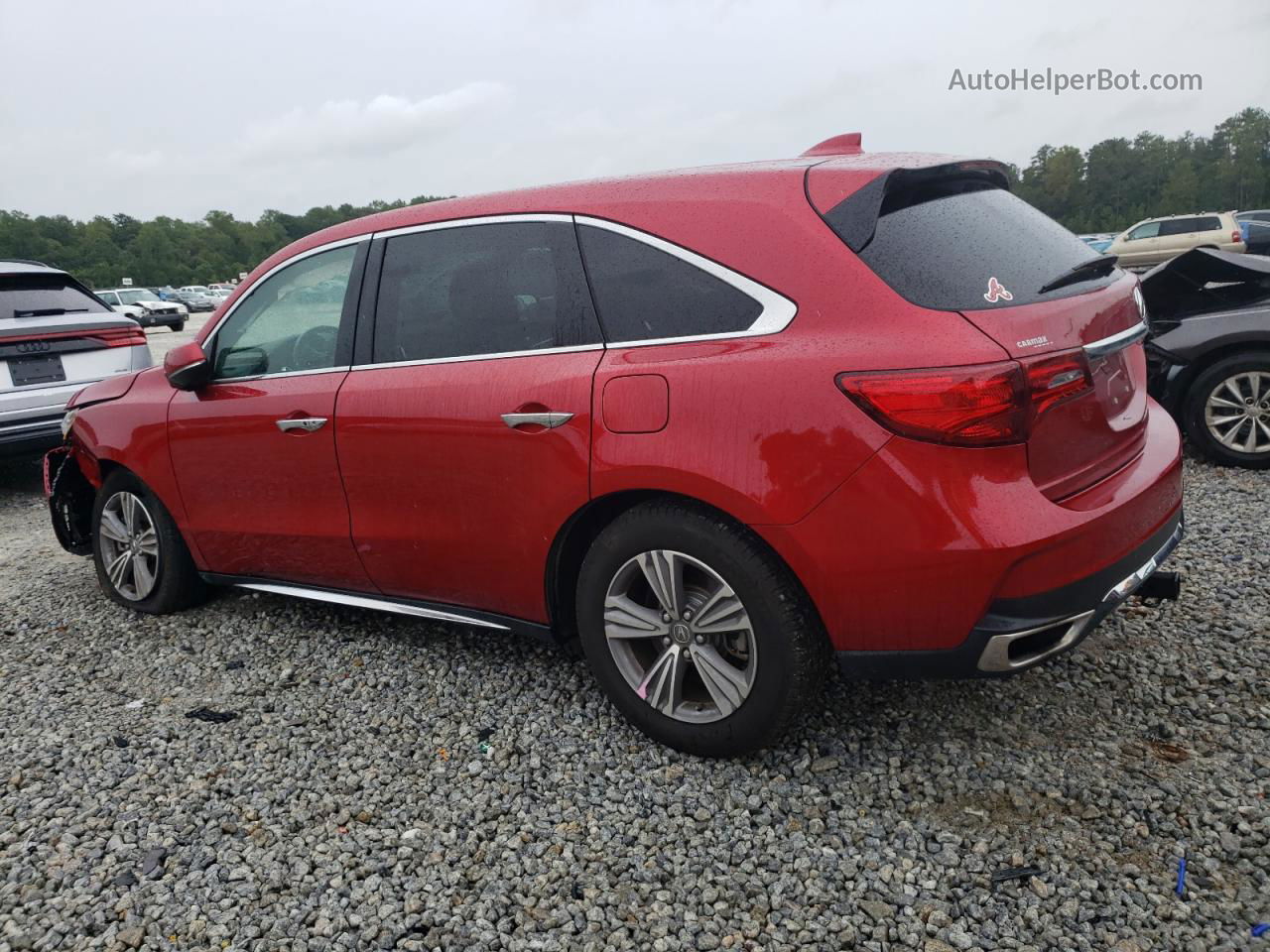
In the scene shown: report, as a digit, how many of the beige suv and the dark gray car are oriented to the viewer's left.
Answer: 2

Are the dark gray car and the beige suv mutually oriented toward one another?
no

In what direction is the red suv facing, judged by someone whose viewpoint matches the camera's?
facing away from the viewer and to the left of the viewer

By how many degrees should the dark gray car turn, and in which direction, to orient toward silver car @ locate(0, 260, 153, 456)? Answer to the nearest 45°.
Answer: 0° — it already faces it

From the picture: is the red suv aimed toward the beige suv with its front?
no

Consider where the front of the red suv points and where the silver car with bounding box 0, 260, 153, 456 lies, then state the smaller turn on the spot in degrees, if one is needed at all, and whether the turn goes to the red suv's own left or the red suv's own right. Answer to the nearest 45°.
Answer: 0° — it already faces it

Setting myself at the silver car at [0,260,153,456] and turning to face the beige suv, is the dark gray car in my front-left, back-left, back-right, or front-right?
front-right

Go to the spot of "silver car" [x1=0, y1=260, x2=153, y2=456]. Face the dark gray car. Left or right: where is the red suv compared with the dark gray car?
right

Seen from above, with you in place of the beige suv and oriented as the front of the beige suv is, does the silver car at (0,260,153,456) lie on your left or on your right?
on your left

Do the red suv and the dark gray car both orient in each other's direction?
no

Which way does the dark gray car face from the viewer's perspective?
to the viewer's left

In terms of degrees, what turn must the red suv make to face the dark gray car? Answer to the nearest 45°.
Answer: approximately 90° to its right

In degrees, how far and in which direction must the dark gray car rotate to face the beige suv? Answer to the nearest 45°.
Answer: approximately 90° to its right

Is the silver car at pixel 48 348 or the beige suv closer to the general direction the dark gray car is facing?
the silver car

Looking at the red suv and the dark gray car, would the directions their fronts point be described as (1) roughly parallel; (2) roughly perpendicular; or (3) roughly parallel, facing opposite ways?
roughly parallel

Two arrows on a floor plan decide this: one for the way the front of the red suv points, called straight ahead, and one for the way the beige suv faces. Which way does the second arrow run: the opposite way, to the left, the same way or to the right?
the same way

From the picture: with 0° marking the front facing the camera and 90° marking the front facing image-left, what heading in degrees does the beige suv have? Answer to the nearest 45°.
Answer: approximately 90°

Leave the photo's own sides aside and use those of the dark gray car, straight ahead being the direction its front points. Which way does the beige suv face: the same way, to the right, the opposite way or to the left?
the same way
